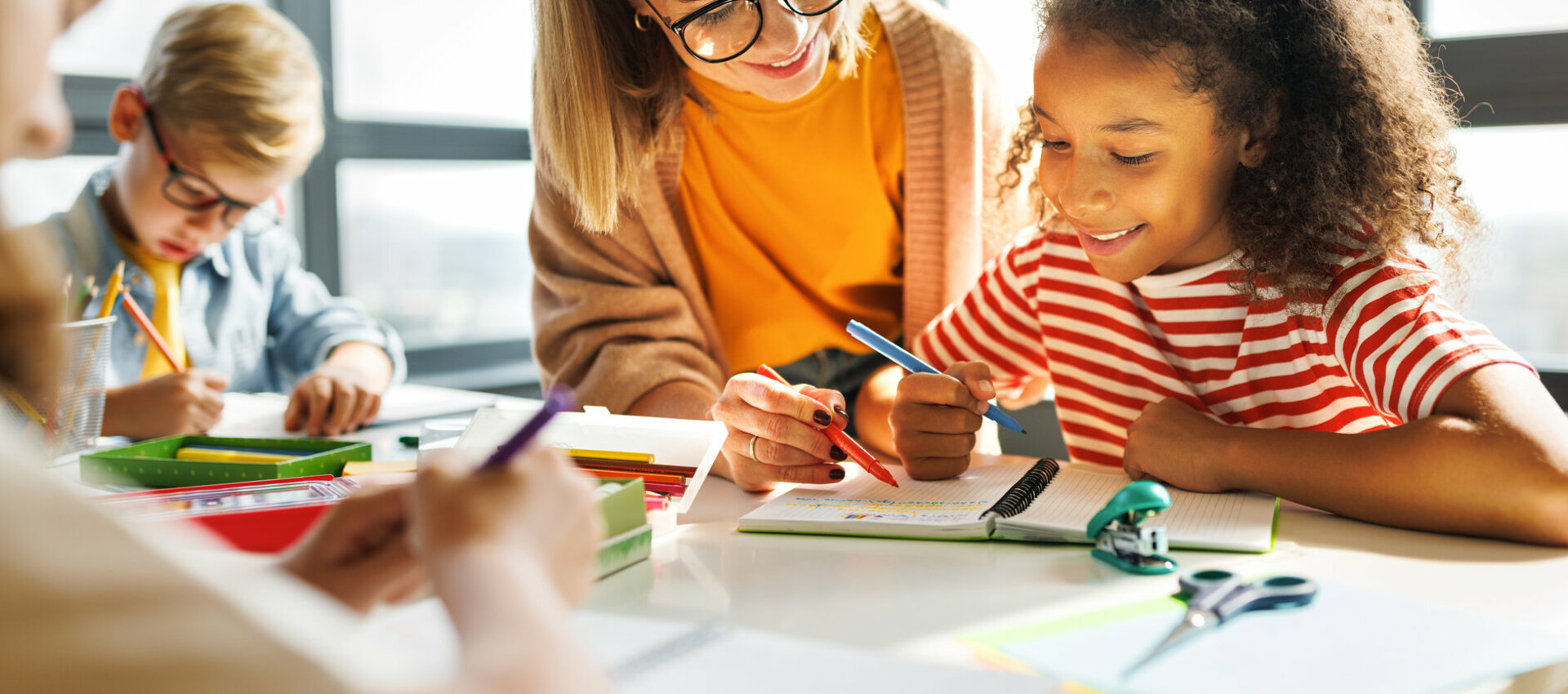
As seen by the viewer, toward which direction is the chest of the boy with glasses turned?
toward the camera

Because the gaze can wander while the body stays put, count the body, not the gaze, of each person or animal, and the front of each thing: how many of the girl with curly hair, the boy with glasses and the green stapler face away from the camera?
0

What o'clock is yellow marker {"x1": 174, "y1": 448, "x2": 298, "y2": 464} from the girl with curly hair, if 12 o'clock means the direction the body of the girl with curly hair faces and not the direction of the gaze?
The yellow marker is roughly at 1 o'clock from the girl with curly hair.

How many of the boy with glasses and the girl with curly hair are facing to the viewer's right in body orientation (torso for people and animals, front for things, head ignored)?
0

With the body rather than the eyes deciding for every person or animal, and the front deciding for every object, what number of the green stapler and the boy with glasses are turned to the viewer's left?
0

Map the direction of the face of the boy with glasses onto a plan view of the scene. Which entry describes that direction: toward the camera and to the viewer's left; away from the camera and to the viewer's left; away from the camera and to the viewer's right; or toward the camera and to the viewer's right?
toward the camera and to the viewer's right

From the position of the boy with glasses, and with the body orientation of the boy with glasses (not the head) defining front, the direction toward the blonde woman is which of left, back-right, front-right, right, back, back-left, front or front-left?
front-left

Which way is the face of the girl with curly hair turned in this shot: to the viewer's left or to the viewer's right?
to the viewer's left

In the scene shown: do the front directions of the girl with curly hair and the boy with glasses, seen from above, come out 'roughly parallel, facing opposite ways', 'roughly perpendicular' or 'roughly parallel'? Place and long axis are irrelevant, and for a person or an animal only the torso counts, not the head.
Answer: roughly perpendicular
